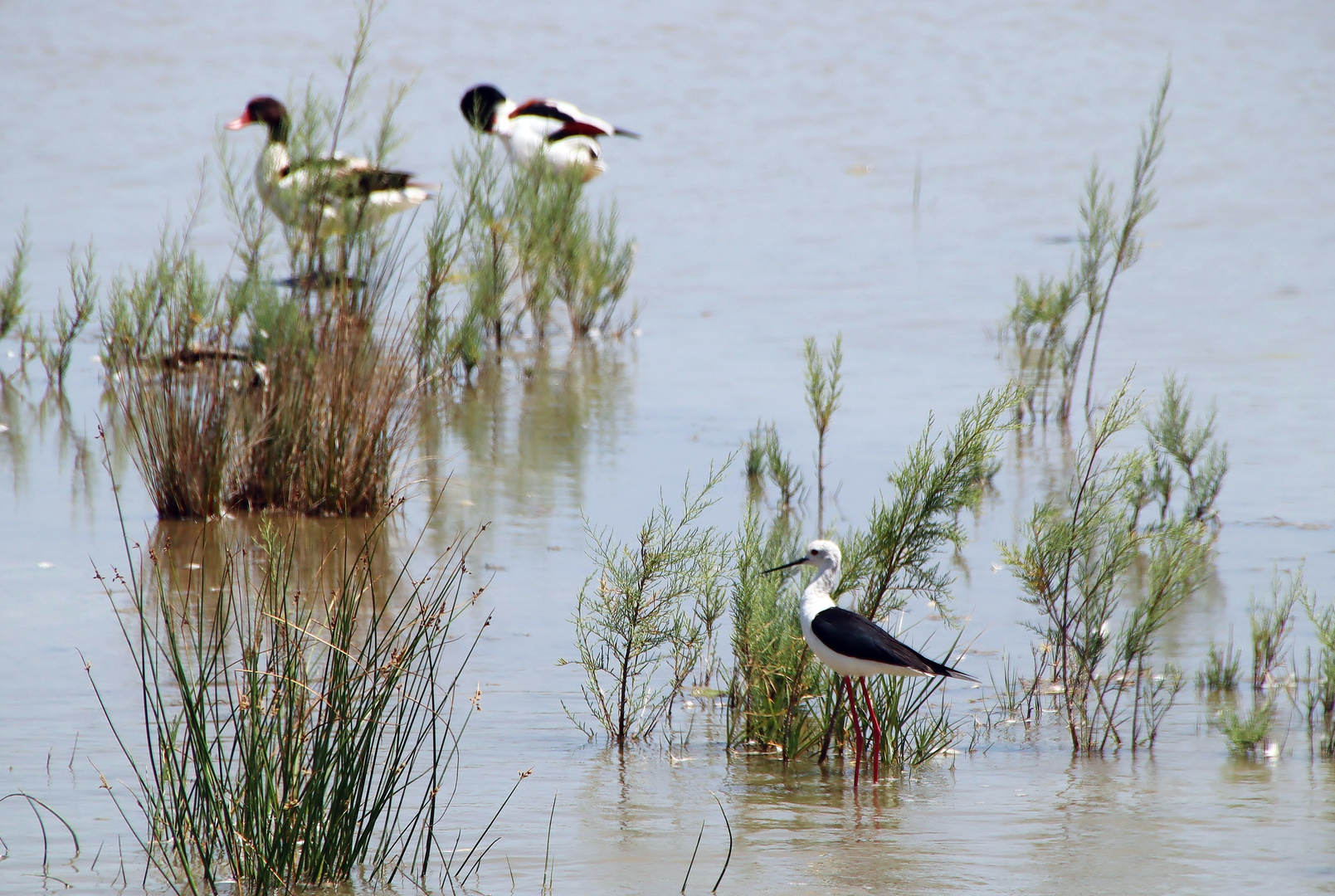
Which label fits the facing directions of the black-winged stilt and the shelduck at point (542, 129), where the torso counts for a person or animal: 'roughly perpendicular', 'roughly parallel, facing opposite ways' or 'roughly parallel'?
roughly parallel

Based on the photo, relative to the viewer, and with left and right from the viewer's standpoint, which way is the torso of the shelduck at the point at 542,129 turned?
facing to the left of the viewer

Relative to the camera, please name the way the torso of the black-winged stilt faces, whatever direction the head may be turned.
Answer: to the viewer's left

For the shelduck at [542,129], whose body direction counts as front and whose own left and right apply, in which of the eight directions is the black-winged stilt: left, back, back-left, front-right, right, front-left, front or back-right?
left

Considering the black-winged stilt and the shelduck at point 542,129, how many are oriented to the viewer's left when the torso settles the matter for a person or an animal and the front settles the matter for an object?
2

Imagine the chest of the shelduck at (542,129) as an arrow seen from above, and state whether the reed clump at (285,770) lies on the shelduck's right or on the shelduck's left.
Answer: on the shelduck's left

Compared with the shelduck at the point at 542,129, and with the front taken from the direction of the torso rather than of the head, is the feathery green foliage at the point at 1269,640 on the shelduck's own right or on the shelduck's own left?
on the shelduck's own left

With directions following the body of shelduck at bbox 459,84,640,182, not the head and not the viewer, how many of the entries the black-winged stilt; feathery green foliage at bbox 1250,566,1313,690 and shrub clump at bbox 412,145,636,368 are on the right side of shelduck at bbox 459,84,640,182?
0

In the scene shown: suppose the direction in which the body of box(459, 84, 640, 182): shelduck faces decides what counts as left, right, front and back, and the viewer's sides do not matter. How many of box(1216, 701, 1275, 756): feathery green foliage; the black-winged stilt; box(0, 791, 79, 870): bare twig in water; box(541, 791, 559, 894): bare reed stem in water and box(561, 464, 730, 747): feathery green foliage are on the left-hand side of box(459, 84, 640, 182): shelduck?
5

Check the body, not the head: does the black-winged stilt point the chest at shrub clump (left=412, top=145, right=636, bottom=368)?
no

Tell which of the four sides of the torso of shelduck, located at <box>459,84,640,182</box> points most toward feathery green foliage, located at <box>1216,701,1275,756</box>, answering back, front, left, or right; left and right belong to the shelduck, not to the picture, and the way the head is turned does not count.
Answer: left

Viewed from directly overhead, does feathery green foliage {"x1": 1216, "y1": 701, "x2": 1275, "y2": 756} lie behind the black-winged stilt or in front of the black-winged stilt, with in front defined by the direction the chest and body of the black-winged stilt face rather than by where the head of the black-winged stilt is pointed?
behind

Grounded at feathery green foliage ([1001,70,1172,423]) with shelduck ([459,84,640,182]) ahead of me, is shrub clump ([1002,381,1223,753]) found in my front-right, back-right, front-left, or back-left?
back-left

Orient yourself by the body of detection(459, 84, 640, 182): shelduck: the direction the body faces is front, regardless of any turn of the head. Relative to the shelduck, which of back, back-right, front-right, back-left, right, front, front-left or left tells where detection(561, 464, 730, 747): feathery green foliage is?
left

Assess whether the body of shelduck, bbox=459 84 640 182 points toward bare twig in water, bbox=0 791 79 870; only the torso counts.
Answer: no

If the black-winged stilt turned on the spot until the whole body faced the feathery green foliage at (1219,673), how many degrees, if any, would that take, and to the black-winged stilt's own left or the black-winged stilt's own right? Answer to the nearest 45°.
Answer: approximately 135° to the black-winged stilt's own right

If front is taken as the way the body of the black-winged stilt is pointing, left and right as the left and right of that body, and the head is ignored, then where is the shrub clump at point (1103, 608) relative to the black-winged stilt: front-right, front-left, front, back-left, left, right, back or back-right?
back-right
